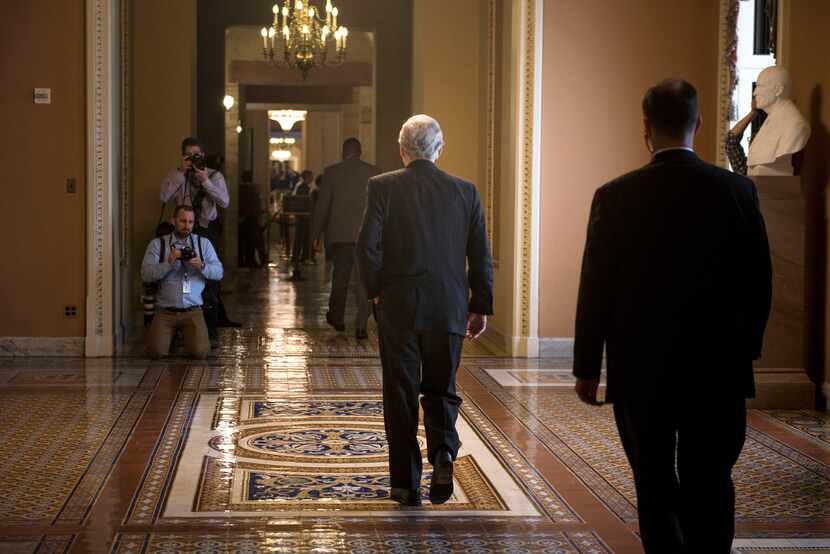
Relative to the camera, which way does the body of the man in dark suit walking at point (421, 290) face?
away from the camera

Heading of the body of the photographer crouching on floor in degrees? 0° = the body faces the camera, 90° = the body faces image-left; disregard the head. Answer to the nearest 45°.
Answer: approximately 0°

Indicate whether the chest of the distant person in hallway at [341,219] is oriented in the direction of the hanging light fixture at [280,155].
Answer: yes

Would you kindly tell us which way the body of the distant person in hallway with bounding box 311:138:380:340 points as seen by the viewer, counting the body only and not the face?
away from the camera

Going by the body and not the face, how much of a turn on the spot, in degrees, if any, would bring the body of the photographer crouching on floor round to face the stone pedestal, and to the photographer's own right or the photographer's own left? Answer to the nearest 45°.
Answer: approximately 45° to the photographer's own left

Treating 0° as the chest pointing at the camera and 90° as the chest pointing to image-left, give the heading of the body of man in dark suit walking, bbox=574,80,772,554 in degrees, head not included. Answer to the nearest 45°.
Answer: approximately 180°

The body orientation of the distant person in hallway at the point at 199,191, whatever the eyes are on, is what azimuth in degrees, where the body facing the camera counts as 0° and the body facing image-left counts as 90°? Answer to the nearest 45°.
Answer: approximately 0°

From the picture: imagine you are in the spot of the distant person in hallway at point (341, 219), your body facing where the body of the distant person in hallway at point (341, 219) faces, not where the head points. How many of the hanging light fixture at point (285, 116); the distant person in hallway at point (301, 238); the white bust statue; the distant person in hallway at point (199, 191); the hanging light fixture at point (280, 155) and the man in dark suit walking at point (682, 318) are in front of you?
3

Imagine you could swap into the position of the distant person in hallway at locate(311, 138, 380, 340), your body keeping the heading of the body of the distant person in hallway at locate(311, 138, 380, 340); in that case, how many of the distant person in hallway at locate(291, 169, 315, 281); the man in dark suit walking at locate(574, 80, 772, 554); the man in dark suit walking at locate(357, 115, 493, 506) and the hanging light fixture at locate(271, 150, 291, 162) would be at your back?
2

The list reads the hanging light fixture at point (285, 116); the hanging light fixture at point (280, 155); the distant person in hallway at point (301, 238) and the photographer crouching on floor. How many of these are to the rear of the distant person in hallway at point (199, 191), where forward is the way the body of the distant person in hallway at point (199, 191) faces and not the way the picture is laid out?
3

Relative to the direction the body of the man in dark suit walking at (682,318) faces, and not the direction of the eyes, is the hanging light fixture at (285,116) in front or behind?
in front

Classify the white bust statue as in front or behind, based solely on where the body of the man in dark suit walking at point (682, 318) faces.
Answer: in front

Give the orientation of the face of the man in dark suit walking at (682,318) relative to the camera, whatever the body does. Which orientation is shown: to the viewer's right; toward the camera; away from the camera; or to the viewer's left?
away from the camera

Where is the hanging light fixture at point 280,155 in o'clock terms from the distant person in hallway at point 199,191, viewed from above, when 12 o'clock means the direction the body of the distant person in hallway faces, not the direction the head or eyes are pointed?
The hanging light fixture is roughly at 6 o'clock from the distant person in hallway.

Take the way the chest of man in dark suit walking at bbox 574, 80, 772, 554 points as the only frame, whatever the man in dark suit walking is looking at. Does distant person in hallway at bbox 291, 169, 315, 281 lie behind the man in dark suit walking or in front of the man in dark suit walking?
in front

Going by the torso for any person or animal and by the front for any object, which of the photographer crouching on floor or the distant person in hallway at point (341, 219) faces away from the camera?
the distant person in hallway

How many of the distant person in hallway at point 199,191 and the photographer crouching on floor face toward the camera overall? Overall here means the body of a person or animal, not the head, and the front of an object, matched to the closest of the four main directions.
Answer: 2

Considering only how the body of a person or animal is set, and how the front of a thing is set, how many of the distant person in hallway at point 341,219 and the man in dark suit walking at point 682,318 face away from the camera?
2
